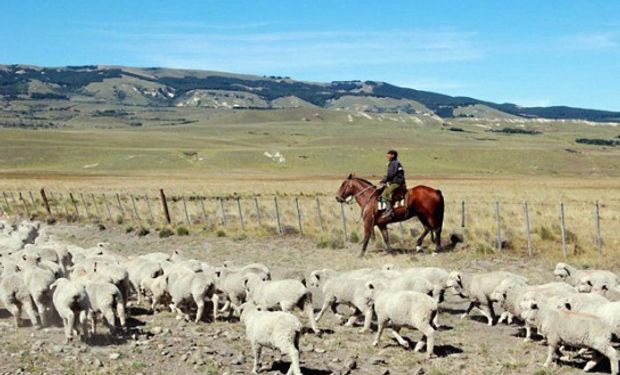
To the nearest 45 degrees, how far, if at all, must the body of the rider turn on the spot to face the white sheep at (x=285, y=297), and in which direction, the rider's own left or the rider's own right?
approximately 90° to the rider's own left

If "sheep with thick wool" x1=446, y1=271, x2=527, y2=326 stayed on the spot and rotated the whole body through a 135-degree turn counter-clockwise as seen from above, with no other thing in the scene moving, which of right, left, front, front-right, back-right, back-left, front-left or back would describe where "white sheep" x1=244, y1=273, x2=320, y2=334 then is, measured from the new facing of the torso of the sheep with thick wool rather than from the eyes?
right

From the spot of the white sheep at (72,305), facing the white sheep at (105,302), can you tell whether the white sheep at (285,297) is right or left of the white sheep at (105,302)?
right

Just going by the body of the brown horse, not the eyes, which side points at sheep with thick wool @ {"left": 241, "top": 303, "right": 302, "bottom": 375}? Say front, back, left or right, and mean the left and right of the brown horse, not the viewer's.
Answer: left

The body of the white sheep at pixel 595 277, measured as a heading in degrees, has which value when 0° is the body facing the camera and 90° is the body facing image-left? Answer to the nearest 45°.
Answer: approximately 90°

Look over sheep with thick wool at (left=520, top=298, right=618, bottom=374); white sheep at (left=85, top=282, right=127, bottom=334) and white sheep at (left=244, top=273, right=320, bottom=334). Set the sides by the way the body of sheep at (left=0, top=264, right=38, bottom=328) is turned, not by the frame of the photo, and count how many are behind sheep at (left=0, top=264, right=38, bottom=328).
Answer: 3

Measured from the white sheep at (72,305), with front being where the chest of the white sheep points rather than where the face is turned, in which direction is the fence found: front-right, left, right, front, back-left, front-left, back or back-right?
right

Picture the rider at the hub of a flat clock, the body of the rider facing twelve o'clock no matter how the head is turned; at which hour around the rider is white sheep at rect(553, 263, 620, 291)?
The white sheep is roughly at 8 o'clock from the rider.

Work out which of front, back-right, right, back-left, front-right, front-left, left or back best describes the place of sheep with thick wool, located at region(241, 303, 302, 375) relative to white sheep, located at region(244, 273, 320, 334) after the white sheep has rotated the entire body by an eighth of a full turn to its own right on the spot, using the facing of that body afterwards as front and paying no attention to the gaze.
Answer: back-left

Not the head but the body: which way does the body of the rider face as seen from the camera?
to the viewer's left

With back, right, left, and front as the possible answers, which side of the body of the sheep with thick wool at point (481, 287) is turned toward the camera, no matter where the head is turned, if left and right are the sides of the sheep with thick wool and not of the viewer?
left

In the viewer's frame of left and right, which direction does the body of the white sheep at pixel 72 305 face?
facing away from the viewer and to the left of the viewer

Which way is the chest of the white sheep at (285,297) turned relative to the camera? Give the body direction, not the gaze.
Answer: to the viewer's left

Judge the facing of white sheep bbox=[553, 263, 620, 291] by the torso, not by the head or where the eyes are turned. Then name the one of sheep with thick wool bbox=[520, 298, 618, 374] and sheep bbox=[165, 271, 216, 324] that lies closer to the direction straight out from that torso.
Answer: the sheep bbox=[165, 271, 216, 324]

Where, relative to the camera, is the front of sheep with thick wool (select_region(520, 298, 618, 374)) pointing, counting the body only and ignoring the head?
to the viewer's left

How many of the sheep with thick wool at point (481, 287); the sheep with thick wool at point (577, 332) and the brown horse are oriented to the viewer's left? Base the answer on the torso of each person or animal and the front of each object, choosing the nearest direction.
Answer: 3

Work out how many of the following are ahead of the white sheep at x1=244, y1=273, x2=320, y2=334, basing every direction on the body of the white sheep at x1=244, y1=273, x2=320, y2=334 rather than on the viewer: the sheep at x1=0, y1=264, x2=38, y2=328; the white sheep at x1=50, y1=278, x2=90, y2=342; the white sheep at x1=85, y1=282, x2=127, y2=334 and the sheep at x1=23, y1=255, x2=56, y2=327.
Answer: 4
